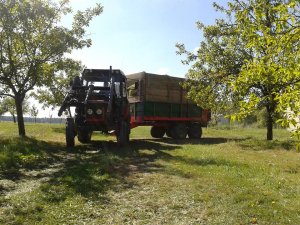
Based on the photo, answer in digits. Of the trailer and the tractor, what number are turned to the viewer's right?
0

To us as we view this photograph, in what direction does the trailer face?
facing the viewer and to the left of the viewer

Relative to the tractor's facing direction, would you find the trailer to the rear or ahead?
to the rear

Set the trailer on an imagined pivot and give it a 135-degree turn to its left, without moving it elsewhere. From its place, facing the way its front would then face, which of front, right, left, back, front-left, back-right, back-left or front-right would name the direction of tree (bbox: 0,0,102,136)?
back-right

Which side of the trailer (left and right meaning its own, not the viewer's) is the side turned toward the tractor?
front

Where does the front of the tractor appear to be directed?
toward the camera

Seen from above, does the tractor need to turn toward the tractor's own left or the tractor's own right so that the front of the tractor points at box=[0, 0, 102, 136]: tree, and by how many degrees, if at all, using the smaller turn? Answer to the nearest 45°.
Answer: approximately 135° to the tractor's own right
